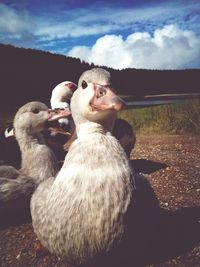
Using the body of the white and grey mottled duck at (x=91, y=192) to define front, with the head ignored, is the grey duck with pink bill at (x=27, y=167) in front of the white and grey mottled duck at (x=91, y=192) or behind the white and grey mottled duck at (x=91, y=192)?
behind

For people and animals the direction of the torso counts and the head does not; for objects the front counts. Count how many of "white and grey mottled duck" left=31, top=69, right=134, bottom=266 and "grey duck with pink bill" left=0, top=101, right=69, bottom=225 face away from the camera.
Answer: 0

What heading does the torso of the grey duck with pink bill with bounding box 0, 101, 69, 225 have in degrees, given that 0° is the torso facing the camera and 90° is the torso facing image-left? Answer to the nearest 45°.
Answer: approximately 270°

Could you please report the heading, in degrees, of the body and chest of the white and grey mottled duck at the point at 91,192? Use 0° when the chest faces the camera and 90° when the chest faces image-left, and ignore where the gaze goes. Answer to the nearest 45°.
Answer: approximately 315°
